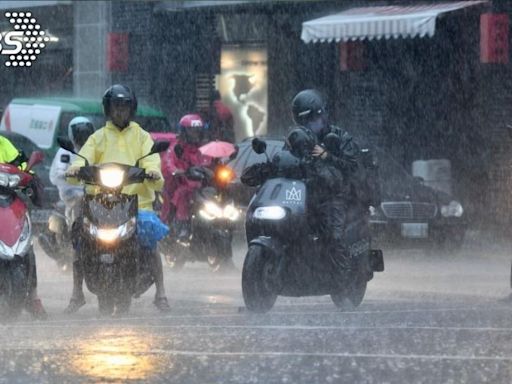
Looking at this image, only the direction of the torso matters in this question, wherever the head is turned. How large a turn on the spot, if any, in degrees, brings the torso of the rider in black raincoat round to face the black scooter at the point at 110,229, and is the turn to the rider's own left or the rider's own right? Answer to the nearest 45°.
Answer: approximately 45° to the rider's own right

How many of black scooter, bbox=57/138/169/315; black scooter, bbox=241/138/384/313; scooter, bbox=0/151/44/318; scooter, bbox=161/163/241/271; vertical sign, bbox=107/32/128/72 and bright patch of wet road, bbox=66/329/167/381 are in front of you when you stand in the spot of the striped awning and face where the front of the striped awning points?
5

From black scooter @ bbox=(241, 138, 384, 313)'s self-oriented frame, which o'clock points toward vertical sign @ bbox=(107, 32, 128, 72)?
The vertical sign is roughly at 4 o'clock from the black scooter.

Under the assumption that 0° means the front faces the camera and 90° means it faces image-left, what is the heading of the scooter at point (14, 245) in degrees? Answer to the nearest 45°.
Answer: approximately 0°

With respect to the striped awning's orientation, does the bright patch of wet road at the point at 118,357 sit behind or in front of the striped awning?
in front

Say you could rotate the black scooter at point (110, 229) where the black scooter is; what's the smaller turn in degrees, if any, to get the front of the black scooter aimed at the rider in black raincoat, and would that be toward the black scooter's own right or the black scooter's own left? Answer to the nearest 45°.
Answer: approximately 90° to the black scooter's own left

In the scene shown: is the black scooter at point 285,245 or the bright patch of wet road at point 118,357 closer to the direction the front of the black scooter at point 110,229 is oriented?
the bright patch of wet road

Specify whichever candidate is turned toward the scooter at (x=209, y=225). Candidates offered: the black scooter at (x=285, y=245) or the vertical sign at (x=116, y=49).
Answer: the vertical sign

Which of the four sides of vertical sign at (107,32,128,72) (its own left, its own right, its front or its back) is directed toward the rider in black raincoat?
front

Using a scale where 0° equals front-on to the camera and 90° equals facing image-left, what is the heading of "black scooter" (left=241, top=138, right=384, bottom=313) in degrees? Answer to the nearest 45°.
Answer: approximately 45°

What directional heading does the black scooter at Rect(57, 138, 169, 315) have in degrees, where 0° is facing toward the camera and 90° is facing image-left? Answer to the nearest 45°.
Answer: approximately 0°

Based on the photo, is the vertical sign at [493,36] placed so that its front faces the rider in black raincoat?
yes
